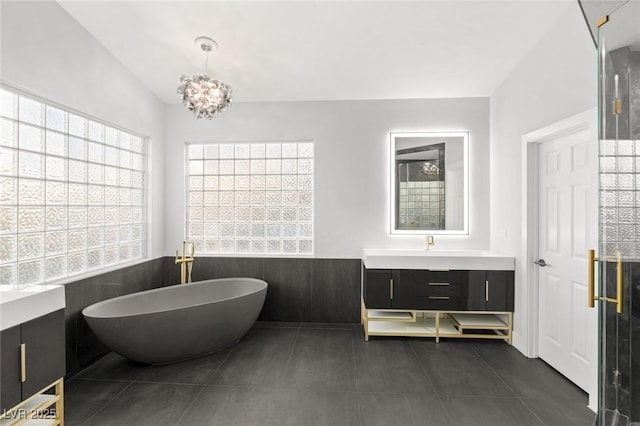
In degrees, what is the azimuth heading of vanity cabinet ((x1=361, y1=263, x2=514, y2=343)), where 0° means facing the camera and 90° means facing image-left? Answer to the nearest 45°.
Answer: approximately 0°

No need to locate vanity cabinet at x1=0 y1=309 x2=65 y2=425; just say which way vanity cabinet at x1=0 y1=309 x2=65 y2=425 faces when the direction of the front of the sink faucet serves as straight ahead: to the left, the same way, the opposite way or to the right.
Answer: to the left

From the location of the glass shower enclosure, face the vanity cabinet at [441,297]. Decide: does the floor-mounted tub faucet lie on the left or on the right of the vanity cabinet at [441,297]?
left

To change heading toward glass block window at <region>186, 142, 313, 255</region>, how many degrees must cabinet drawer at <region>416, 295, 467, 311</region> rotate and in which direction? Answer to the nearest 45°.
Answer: approximately 90° to its right

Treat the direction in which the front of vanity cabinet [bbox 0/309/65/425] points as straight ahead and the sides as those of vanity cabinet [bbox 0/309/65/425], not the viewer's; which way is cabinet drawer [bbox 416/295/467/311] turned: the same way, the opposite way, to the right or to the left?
to the right

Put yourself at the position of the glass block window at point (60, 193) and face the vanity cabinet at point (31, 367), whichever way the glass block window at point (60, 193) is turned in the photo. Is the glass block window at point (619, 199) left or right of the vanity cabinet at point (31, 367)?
left

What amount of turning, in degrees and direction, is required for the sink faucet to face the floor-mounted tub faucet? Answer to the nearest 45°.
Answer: approximately 90° to its right

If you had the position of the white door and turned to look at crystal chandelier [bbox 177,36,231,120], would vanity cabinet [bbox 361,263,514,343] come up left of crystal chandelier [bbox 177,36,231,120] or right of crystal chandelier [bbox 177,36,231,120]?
right

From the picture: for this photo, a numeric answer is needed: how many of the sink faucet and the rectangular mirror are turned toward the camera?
2

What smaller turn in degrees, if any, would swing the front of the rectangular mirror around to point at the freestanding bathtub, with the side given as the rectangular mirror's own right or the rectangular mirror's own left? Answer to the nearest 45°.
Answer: approximately 45° to the rectangular mirror's own right

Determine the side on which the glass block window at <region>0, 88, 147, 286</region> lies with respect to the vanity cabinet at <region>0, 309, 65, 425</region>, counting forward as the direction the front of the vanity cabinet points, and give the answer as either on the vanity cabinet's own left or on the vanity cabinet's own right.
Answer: on the vanity cabinet's own left

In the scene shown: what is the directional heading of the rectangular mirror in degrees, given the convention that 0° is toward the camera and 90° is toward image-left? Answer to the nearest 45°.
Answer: approximately 0°

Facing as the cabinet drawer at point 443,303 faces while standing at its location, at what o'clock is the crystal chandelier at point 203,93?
The crystal chandelier is roughly at 2 o'clock from the cabinet drawer.

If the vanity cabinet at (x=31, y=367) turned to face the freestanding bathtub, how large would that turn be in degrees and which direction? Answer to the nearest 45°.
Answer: approximately 90° to its left

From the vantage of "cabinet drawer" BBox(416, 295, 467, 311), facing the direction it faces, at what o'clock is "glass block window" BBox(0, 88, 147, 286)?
The glass block window is roughly at 2 o'clock from the cabinet drawer.

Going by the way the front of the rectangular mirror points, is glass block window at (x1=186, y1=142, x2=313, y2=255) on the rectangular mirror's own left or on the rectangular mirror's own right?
on the rectangular mirror's own right
